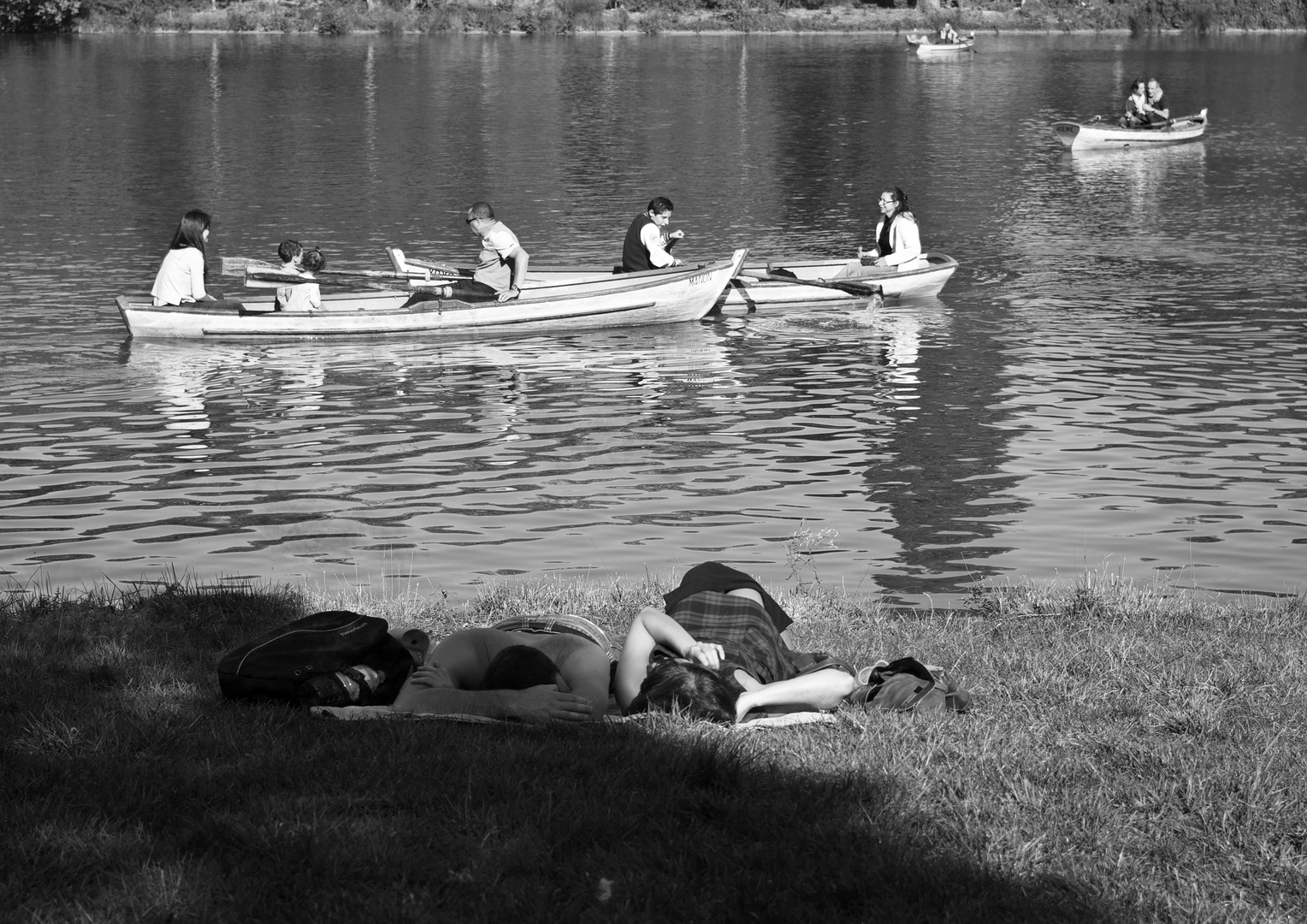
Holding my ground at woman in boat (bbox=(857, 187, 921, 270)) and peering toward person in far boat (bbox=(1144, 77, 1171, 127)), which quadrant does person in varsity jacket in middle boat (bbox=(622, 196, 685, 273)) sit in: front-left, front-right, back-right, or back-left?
back-left

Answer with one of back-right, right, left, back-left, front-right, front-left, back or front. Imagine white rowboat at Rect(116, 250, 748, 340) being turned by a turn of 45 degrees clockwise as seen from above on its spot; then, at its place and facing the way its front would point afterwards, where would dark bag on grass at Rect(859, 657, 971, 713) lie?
front-right

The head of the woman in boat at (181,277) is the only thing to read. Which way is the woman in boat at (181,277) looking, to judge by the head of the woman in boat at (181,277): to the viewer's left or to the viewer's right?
to the viewer's right

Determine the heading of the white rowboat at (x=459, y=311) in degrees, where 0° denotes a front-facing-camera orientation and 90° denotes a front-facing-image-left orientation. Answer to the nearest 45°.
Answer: approximately 270°
